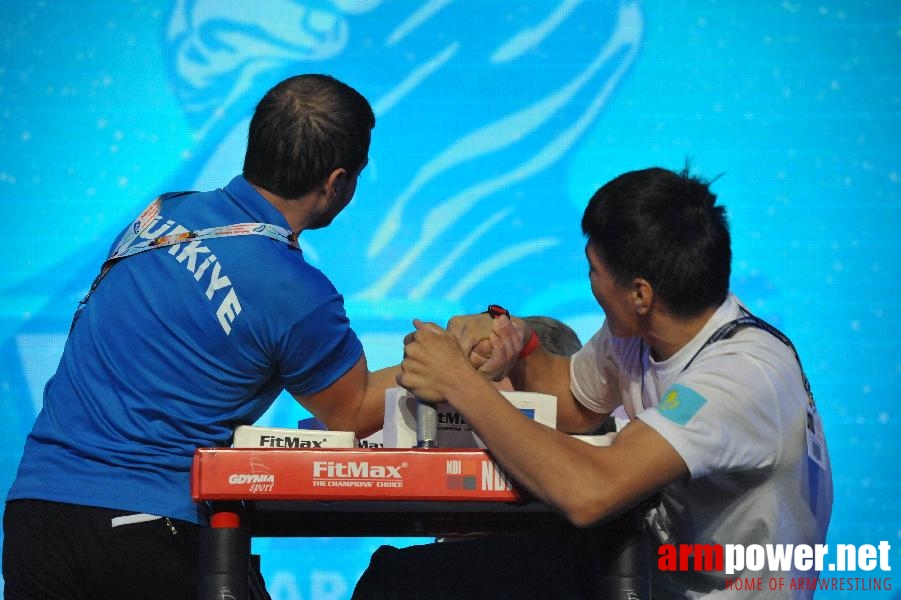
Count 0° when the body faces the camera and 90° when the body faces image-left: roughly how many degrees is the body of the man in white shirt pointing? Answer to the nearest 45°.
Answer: approximately 90°

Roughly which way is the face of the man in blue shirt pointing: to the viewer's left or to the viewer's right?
to the viewer's right

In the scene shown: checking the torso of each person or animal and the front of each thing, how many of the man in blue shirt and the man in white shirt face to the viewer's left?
1

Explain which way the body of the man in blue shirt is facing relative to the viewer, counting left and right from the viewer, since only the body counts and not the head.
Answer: facing away from the viewer and to the right of the viewer

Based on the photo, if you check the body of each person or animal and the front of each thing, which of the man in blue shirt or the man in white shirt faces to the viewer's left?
the man in white shirt
